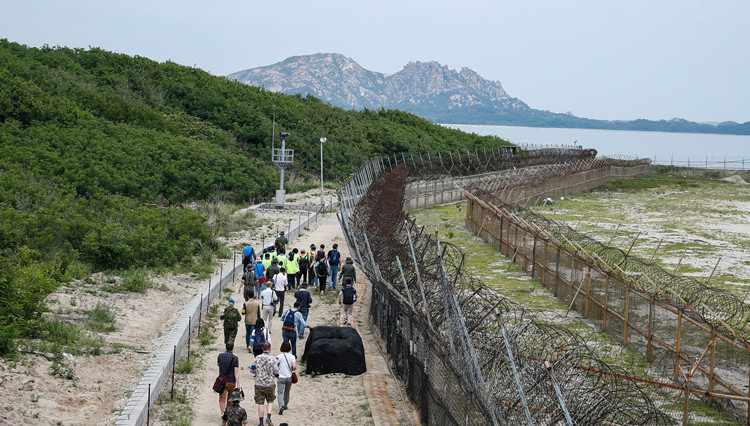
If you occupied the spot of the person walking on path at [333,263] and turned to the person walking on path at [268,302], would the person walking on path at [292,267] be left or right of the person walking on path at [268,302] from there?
right

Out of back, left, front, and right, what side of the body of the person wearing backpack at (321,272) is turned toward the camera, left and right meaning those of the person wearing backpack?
back

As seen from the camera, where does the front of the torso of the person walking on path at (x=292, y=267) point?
away from the camera

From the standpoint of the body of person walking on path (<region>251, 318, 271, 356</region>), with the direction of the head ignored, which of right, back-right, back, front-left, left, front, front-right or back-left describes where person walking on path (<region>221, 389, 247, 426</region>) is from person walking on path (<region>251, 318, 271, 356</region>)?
back

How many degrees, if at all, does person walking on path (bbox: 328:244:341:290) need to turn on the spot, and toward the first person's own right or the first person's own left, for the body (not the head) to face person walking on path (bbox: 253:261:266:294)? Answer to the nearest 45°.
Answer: approximately 135° to the first person's own left

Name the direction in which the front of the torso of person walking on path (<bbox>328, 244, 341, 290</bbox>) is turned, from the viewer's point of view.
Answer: away from the camera

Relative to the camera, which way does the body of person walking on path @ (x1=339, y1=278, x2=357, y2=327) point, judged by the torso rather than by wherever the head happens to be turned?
away from the camera

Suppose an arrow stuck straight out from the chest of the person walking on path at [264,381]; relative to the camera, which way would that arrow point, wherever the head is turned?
away from the camera

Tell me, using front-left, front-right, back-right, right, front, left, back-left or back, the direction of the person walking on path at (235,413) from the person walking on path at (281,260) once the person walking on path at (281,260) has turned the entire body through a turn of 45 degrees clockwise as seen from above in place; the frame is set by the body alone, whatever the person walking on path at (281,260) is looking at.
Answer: back-right

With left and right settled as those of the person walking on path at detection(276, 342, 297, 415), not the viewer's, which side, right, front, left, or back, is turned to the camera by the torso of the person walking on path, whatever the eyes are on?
back

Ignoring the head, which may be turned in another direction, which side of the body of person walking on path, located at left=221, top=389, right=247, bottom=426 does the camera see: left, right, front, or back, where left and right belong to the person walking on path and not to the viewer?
back

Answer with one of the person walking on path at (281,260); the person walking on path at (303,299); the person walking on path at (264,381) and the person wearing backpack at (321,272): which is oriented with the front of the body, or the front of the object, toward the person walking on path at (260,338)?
the person walking on path at (264,381)

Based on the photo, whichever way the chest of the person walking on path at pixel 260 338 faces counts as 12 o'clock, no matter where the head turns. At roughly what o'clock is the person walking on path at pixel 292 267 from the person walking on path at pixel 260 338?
the person walking on path at pixel 292 267 is roughly at 12 o'clock from the person walking on path at pixel 260 338.

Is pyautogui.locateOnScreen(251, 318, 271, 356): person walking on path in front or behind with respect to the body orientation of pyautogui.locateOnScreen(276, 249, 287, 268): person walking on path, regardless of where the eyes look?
behind

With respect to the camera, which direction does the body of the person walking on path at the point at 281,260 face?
away from the camera

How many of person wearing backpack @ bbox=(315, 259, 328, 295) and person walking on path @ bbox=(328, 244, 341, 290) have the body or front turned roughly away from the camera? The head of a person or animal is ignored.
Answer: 2
